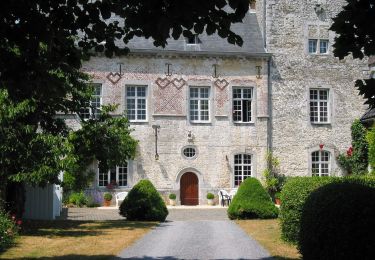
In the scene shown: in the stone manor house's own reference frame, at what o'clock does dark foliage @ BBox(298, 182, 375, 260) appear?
The dark foliage is roughly at 12 o'clock from the stone manor house.

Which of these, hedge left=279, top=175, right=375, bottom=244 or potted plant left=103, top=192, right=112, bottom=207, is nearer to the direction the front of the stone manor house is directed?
the hedge

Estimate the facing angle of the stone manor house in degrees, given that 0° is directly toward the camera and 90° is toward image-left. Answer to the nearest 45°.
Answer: approximately 0°

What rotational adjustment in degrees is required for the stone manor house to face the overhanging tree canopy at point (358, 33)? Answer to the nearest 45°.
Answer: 0° — it already faces it

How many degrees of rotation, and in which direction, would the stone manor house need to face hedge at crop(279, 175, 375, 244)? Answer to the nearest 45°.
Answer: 0° — it already faces it
